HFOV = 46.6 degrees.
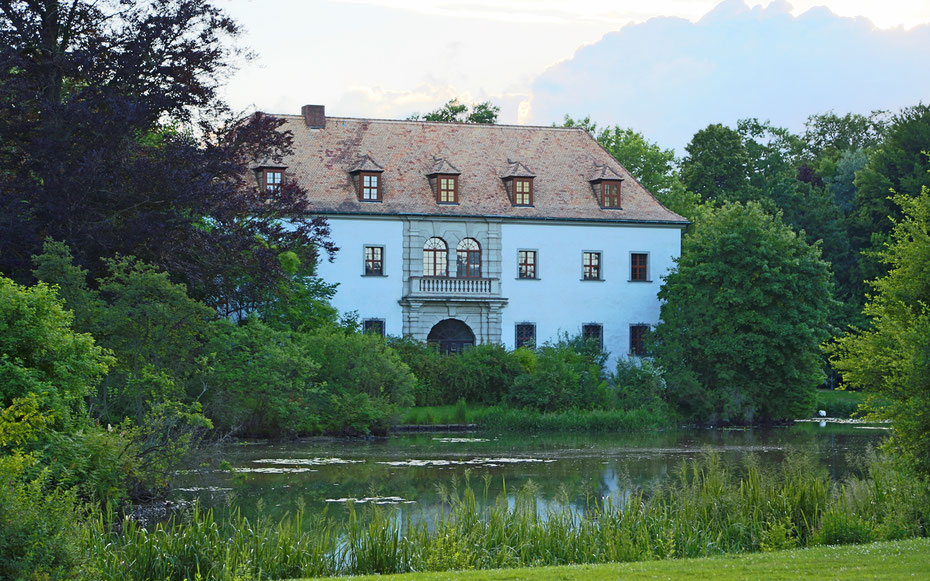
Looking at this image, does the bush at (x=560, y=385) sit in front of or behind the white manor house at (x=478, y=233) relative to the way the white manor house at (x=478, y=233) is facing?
in front

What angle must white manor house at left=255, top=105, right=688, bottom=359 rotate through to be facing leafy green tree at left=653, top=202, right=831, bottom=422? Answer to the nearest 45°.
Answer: approximately 45° to its left

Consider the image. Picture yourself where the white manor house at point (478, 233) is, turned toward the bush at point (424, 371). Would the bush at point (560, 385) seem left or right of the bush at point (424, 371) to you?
left

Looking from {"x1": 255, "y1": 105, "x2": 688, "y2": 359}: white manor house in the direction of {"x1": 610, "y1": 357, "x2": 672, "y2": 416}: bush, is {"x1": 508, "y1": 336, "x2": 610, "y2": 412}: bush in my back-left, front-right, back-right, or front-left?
front-right

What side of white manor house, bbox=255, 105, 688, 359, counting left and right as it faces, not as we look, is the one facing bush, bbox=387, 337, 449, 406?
front

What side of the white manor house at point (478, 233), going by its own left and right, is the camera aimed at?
front

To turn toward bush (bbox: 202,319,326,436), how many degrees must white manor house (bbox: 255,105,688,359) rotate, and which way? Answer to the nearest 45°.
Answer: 0° — it already faces it

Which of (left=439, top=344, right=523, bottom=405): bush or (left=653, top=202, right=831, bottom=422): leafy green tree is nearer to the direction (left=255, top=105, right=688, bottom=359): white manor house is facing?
the bush

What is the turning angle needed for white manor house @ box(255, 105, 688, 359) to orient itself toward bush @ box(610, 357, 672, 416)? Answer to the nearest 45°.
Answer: approximately 45° to its left

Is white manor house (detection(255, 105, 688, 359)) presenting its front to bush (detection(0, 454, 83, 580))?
yes

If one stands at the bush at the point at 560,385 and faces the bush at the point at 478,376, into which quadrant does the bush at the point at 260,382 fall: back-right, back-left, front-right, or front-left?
front-left

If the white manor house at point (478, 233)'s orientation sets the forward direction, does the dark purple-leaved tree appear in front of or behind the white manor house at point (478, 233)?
in front
